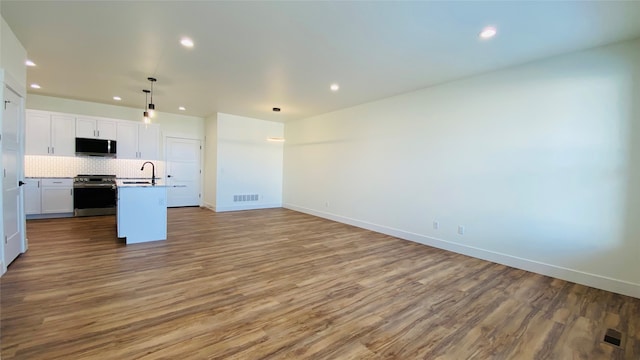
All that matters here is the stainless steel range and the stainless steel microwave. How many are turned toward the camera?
2

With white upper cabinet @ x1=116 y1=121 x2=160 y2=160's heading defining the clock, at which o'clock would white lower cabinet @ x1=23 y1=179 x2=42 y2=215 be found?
The white lower cabinet is roughly at 3 o'clock from the white upper cabinet.

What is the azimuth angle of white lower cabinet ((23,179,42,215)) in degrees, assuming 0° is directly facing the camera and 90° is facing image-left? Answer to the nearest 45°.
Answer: approximately 0°

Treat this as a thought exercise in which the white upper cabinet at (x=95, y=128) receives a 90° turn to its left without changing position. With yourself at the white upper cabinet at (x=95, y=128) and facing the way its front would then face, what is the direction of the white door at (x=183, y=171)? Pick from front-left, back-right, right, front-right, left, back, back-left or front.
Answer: front

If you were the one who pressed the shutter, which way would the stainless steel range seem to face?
facing the viewer

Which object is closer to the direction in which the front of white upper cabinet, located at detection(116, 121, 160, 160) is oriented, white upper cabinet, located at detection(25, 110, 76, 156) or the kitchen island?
the kitchen island

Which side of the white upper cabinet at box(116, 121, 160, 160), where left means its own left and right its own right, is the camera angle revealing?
front

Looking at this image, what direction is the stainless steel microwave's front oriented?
toward the camera

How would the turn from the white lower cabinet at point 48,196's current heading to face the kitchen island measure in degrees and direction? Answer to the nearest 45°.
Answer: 0° — it already faces it
